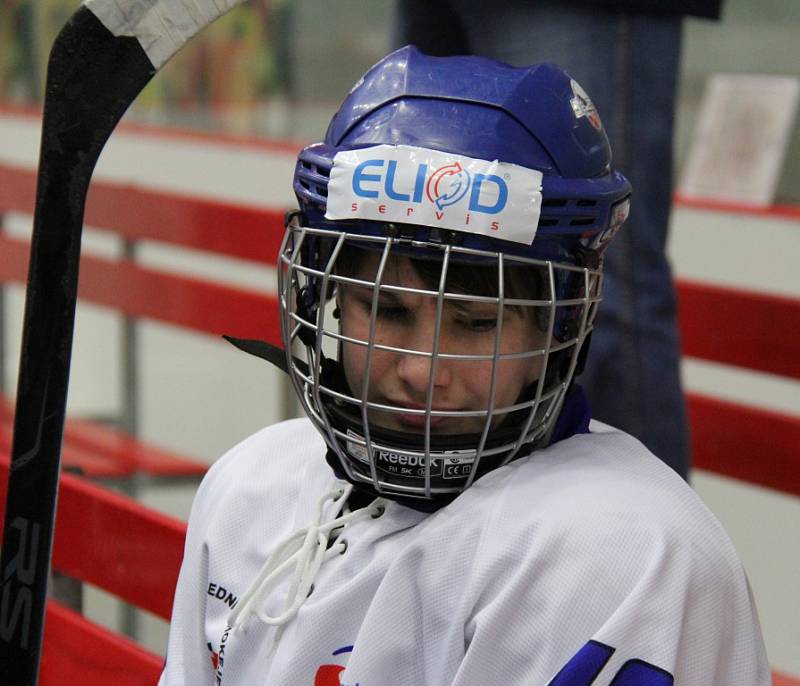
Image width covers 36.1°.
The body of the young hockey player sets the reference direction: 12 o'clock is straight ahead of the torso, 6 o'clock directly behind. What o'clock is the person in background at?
The person in background is roughly at 5 o'clock from the young hockey player.

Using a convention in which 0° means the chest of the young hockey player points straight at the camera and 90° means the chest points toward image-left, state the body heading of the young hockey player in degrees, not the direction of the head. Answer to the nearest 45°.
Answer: approximately 45°
